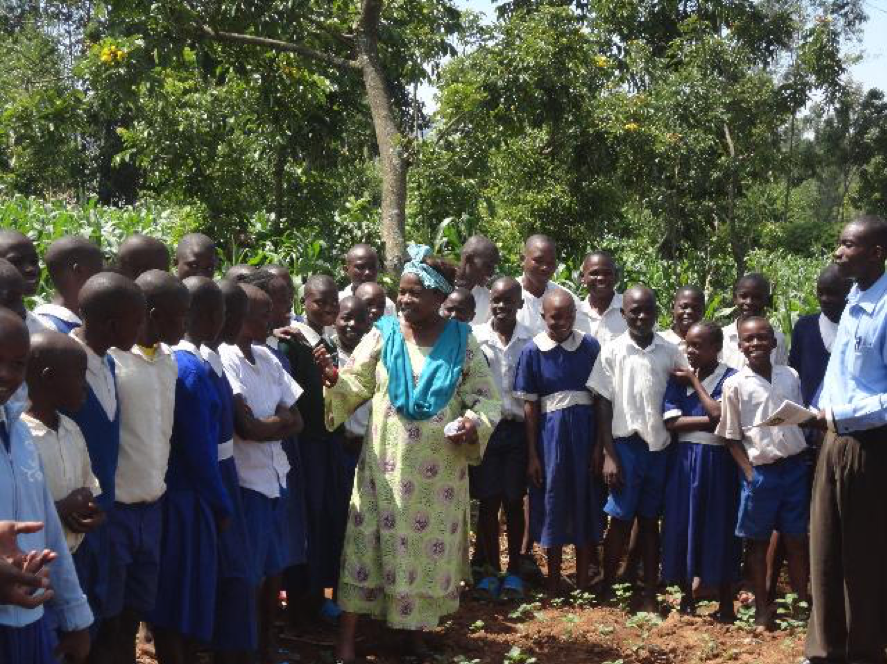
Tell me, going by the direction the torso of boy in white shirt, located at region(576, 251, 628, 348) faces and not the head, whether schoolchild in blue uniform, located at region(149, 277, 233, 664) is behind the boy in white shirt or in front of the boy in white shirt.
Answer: in front

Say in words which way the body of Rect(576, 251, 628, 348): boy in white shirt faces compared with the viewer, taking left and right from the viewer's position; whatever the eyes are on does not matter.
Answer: facing the viewer

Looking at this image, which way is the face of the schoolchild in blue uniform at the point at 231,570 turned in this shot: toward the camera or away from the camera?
away from the camera

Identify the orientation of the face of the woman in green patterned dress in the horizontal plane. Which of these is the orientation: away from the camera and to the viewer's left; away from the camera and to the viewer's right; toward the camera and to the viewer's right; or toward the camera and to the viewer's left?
toward the camera and to the viewer's left

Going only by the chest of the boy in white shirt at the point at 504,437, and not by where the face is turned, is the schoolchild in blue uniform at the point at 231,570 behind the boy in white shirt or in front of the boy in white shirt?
in front

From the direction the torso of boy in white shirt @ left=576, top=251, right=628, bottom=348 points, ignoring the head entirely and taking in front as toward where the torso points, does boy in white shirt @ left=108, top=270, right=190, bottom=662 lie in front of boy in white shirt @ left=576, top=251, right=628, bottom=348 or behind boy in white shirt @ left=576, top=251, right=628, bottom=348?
in front

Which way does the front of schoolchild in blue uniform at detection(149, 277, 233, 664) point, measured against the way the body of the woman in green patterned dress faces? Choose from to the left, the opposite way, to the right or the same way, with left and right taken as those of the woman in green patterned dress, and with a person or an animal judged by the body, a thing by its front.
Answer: to the left

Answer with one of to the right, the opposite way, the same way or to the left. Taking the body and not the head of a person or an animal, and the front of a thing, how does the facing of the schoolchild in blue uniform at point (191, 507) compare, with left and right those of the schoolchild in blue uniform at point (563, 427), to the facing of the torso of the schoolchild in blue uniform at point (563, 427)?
to the left

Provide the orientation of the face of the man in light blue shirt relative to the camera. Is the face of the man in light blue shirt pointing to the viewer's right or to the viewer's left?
to the viewer's left

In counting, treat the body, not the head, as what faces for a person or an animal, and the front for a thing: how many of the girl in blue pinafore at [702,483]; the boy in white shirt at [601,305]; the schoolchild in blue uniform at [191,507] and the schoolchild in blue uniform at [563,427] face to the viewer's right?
1
